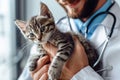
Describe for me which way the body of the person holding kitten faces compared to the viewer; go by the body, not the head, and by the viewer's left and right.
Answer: facing the viewer and to the left of the viewer

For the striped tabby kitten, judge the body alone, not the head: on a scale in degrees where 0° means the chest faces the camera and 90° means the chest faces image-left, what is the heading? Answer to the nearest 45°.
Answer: approximately 45°

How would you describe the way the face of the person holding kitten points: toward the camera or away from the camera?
toward the camera
